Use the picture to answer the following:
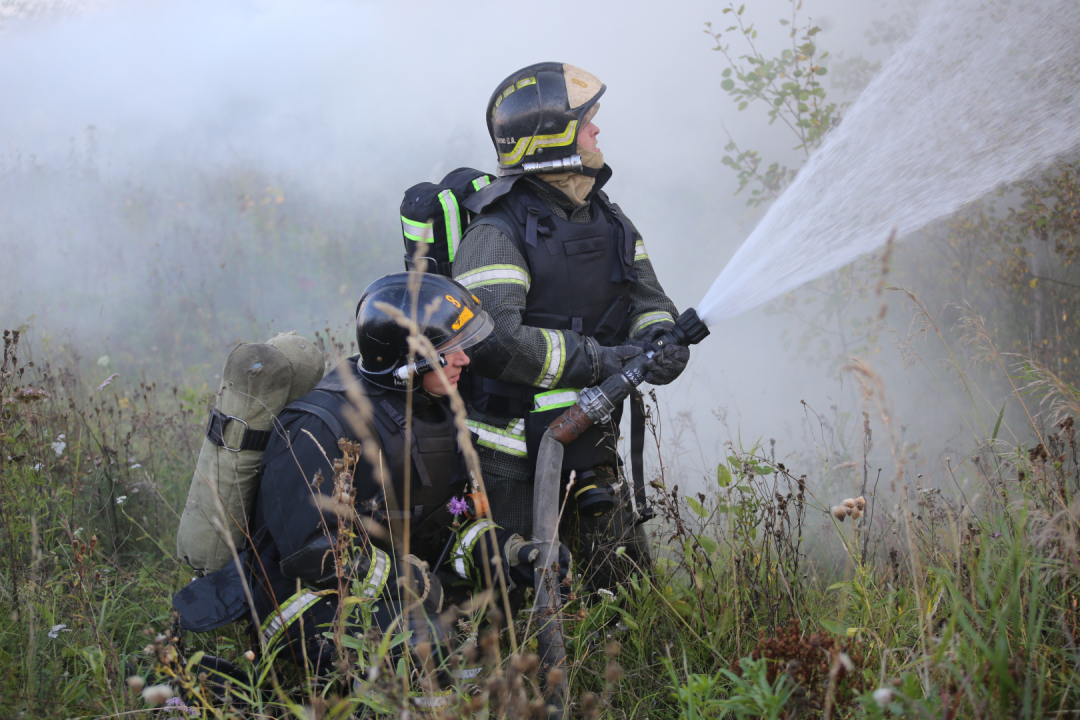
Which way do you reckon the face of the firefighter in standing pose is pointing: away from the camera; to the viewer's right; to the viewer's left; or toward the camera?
to the viewer's right

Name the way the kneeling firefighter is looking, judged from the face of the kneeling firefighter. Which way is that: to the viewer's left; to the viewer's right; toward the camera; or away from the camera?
to the viewer's right

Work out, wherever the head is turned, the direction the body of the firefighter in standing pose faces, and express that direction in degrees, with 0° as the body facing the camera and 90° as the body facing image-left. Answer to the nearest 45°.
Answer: approximately 315°

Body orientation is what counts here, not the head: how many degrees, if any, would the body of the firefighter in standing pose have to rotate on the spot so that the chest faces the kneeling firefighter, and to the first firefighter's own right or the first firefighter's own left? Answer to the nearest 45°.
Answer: approximately 90° to the first firefighter's own right

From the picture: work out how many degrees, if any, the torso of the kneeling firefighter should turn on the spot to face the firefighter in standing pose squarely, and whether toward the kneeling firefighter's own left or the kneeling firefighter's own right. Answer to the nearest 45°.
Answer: approximately 90° to the kneeling firefighter's own left

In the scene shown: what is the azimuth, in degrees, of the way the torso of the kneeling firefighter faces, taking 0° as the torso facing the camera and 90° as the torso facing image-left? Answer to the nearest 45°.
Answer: approximately 315°

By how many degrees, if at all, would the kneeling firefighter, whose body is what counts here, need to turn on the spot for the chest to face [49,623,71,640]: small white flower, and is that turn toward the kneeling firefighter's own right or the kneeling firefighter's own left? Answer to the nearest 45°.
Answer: approximately 135° to the kneeling firefighter's own right
